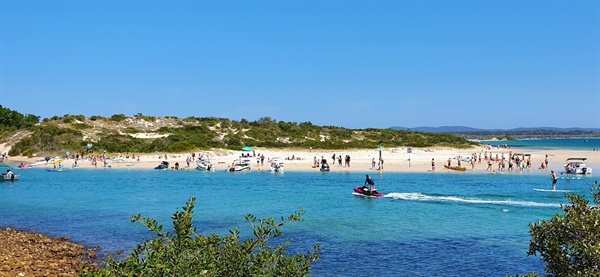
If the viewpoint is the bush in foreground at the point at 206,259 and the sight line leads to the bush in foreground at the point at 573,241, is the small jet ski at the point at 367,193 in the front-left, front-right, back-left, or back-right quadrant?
front-left

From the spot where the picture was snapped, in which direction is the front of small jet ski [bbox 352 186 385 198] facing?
facing to the left of the viewer

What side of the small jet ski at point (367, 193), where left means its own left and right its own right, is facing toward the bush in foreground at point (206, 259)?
left

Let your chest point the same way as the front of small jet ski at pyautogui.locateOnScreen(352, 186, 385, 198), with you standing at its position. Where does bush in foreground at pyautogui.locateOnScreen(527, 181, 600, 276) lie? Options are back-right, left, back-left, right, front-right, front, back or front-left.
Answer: left
